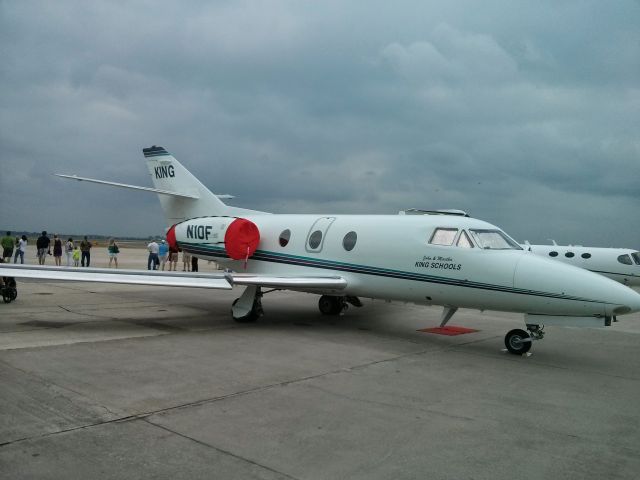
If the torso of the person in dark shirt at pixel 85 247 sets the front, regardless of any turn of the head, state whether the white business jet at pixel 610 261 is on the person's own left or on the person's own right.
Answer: on the person's own right

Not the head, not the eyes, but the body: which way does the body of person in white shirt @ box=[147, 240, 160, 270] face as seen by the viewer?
away from the camera

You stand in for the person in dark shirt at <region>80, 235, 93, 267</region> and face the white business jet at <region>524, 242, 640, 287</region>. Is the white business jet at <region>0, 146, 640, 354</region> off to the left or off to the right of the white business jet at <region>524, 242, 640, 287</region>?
right

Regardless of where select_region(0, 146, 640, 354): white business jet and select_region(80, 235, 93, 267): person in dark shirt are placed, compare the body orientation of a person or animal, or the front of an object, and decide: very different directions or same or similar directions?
very different directions

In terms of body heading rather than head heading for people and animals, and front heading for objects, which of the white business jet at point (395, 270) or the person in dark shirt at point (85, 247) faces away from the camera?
the person in dark shirt

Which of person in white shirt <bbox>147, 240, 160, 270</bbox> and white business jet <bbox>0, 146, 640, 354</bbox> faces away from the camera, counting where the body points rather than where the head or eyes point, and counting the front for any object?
the person in white shirt

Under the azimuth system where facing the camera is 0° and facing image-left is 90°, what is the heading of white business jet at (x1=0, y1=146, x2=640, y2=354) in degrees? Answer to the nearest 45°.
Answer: approximately 315°

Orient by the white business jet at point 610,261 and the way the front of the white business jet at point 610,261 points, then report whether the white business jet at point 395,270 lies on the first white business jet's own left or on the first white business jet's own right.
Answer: on the first white business jet's own right

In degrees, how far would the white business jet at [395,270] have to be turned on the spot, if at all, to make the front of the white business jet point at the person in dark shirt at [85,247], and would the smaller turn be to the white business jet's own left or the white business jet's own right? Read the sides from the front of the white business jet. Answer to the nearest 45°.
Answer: approximately 180°
